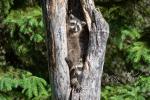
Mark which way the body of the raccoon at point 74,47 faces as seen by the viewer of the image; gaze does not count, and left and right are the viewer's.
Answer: facing the viewer
